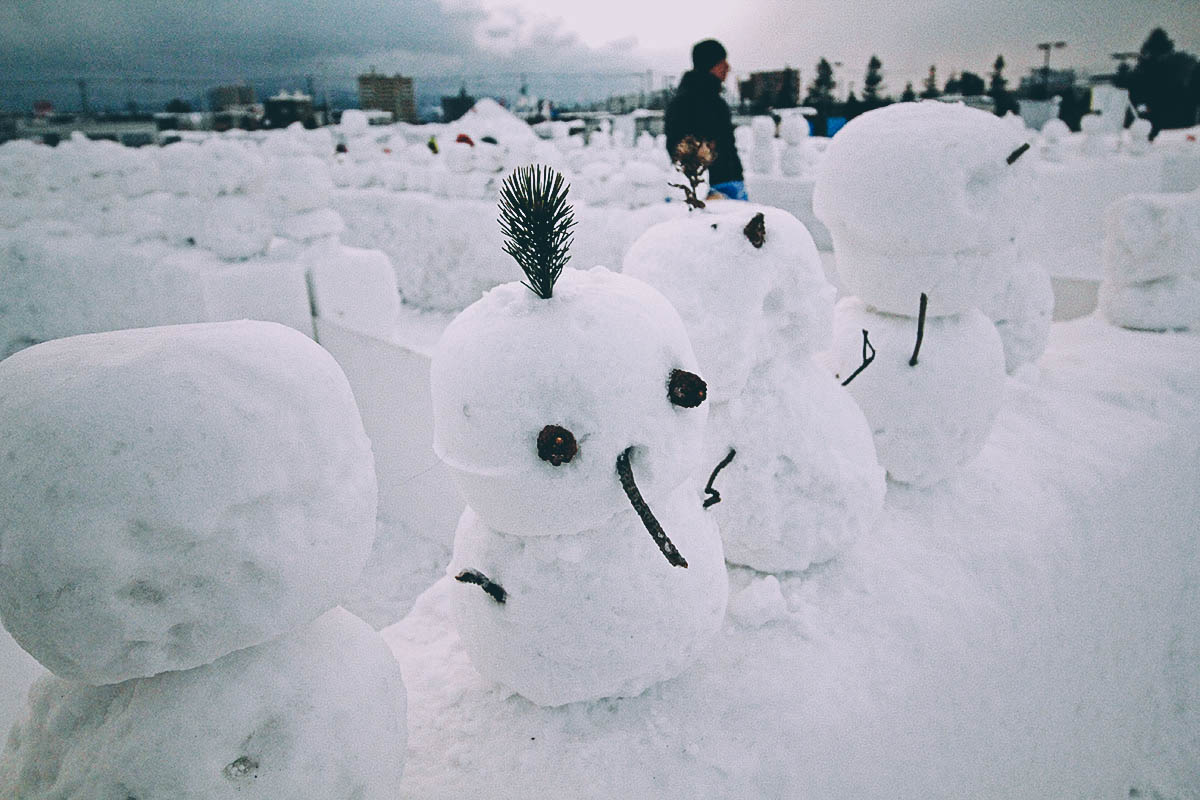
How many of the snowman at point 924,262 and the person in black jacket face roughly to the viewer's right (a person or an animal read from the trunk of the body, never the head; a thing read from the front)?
2

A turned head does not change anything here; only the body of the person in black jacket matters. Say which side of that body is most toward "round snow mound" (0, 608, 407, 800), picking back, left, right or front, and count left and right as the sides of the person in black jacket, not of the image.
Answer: right

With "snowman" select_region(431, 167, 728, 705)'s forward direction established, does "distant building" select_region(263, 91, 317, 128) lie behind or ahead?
behind

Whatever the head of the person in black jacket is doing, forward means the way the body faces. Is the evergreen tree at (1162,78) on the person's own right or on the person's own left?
on the person's own left

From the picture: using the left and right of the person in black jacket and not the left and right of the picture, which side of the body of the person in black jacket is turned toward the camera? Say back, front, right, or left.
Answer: right

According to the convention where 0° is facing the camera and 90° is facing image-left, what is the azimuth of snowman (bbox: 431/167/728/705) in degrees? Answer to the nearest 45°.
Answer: approximately 315°

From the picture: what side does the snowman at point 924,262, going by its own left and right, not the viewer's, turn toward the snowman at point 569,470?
right

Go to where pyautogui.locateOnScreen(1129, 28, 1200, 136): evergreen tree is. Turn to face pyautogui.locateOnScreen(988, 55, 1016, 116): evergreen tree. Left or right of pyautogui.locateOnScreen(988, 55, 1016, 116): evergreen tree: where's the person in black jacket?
left

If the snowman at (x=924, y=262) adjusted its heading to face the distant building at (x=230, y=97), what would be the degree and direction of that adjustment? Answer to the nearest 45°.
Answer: approximately 135° to its left

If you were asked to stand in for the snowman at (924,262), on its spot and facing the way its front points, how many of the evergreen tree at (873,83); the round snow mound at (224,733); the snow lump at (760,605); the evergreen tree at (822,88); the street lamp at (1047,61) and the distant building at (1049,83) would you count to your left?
4

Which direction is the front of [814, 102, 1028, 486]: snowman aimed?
to the viewer's right

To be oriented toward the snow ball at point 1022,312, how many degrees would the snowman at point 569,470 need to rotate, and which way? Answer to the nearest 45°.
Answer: approximately 90° to its left
